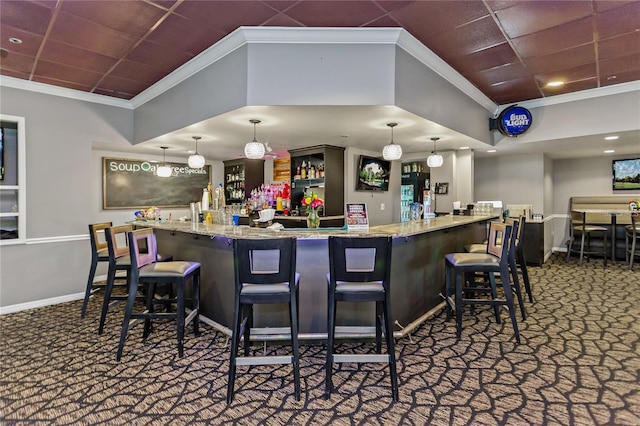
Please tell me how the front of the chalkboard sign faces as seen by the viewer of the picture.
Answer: facing the viewer and to the right of the viewer

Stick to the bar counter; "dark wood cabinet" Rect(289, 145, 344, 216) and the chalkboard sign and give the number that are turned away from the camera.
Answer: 0

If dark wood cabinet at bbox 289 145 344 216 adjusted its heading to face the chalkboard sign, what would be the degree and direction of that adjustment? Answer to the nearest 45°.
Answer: approximately 45° to its right

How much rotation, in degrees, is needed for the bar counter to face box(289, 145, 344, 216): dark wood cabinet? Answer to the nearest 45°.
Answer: approximately 180°

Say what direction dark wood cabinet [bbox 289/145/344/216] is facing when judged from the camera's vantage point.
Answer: facing the viewer and to the left of the viewer

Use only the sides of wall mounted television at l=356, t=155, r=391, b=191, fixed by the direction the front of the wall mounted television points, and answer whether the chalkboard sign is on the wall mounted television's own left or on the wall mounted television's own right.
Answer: on the wall mounted television's own right

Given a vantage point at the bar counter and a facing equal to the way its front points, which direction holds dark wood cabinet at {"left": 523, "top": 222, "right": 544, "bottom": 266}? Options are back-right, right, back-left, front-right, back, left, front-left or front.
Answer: back-left

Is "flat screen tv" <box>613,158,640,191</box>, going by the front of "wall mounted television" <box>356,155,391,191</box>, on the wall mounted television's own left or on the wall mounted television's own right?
on the wall mounted television's own left

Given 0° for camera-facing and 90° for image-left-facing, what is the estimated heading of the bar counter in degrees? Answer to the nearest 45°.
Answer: approximately 0°

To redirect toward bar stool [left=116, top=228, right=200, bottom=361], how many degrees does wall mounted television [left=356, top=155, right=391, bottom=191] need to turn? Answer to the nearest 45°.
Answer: approximately 90° to its right

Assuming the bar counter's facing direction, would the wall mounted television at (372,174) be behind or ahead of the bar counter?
behind

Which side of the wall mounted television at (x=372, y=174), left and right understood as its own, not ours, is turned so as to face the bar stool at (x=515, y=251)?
front

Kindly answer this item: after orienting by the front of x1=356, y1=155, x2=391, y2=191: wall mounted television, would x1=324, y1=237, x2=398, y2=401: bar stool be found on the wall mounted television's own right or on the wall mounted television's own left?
on the wall mounted television's own right
